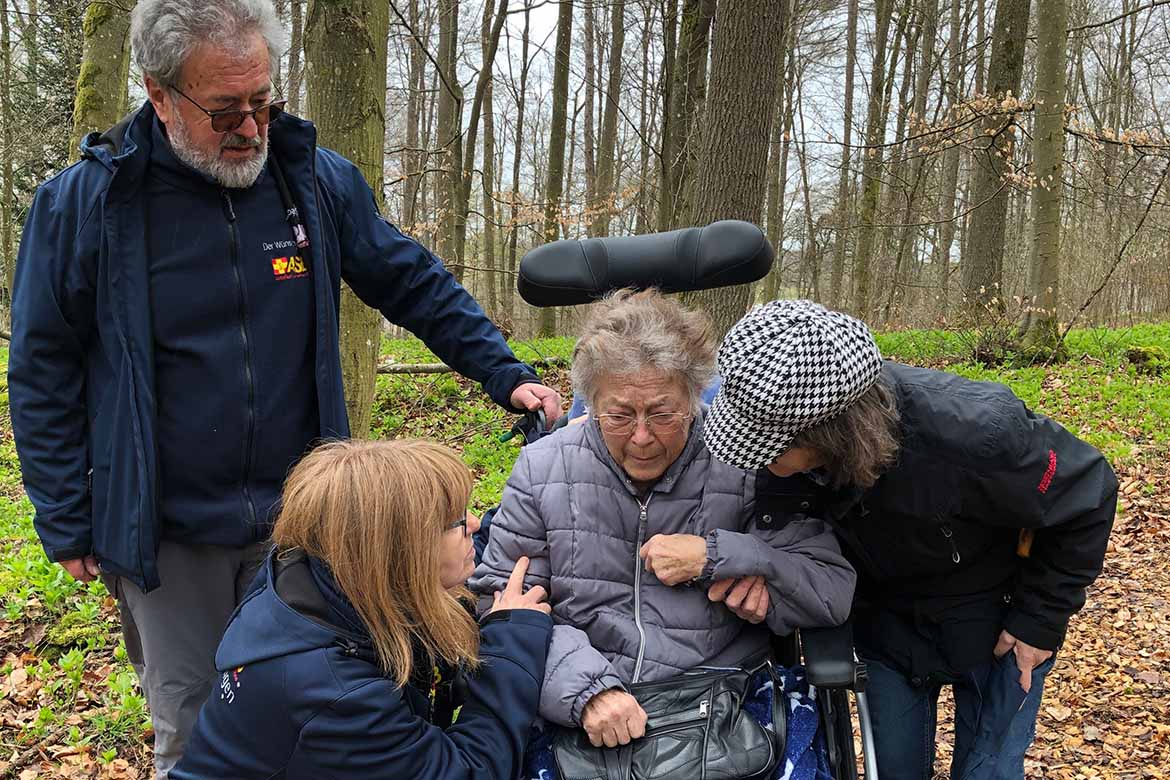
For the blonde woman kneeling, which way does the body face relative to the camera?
to the viewer's right

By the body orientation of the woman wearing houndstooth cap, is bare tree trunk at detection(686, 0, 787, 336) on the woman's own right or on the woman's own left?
on the woman's own right

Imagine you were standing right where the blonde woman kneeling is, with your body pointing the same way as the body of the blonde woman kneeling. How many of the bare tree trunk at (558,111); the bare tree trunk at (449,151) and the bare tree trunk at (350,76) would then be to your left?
3

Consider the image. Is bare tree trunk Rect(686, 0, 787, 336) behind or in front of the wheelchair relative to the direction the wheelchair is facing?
behind

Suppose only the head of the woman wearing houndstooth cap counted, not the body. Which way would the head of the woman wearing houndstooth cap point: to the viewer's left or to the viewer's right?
to the viewer's left

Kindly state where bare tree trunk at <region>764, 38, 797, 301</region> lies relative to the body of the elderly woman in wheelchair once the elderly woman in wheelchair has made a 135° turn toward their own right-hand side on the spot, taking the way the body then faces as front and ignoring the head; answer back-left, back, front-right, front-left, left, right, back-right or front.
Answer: front-right

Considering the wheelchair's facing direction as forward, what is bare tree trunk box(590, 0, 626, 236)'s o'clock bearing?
The bare tree trunk is roughly at 6 o'clock from the wheelchair.

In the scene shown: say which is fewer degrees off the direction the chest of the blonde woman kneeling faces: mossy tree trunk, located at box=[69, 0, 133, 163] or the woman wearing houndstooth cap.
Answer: the woman wearing houndstooth cap

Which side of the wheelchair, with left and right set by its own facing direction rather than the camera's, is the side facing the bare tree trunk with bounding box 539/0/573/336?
back

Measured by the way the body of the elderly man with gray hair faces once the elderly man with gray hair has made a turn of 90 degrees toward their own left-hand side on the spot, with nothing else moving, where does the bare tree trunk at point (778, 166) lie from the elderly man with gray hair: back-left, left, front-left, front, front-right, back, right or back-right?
front

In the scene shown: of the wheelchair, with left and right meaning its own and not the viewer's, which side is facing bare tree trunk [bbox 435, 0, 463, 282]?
back

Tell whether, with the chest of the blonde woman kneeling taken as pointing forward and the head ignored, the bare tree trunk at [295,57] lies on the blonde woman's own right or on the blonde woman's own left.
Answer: on the blonde woman's own left

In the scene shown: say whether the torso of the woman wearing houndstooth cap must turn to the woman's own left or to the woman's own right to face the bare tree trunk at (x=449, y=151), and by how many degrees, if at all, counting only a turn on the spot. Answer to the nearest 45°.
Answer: approximately 90° to the woman's own right

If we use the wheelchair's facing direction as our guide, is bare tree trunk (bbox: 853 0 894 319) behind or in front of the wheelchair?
behind

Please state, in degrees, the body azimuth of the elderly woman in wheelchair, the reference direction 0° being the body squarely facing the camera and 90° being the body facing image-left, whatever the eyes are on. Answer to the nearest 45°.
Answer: approximately 0°
